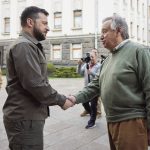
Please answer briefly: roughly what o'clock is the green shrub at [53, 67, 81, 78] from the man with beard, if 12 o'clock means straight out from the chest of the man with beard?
The green shrub is roughly at 9 o'clock from the man with beard.

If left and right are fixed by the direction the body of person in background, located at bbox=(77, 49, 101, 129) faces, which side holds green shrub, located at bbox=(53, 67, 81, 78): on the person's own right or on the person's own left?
on the person's own right

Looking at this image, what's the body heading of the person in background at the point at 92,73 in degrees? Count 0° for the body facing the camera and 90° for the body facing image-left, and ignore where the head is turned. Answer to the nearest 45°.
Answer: approximately 45°

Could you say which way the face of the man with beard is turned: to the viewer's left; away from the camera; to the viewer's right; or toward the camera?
to the viewer's right

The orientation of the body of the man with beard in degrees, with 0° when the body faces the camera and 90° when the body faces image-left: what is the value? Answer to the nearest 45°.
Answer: approximately 270°
